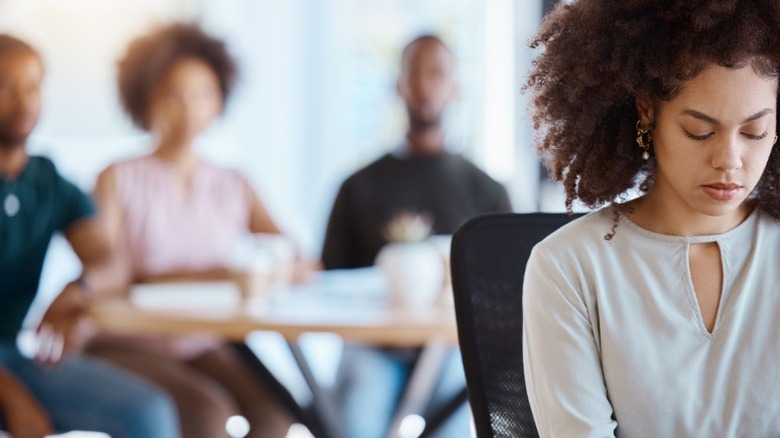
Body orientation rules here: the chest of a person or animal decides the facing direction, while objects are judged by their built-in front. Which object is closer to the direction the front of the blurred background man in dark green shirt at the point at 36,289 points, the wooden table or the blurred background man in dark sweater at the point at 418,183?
the wooden table

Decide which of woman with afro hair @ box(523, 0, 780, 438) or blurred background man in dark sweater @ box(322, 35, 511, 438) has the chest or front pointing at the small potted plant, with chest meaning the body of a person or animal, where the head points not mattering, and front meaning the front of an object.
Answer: the blurred background man in dark sweater

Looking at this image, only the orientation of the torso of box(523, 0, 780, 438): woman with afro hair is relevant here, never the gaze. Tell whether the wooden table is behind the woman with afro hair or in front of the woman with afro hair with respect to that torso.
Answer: behind

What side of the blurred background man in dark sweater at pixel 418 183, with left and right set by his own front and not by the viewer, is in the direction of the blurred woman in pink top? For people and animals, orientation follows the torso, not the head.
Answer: right

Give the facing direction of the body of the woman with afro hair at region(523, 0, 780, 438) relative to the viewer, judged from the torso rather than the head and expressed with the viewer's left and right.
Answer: facing the viewer and to the right of the viewer

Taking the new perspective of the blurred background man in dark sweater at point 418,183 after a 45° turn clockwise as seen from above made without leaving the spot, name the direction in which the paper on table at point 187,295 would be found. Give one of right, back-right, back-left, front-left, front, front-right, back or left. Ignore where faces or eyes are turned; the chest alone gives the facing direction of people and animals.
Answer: front

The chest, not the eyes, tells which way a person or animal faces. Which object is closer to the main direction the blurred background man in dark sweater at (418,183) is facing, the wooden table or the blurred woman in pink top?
the wooden table

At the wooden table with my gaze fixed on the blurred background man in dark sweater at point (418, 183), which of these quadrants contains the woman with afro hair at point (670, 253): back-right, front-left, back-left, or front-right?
back-right

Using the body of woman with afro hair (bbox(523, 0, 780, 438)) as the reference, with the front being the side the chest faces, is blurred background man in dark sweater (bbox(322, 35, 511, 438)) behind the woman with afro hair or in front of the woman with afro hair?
behind

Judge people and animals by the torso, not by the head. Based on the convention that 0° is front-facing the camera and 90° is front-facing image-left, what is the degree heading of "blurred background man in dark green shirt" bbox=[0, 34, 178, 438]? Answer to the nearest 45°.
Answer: approximately 315°

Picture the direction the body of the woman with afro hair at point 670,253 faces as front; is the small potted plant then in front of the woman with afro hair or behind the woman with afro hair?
behind

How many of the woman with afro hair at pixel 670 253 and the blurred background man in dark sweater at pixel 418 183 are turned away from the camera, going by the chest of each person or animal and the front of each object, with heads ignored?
0

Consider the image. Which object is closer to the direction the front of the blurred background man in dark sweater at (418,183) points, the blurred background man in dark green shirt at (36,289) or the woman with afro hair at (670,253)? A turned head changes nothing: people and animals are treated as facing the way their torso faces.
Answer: the woman with afro hair
